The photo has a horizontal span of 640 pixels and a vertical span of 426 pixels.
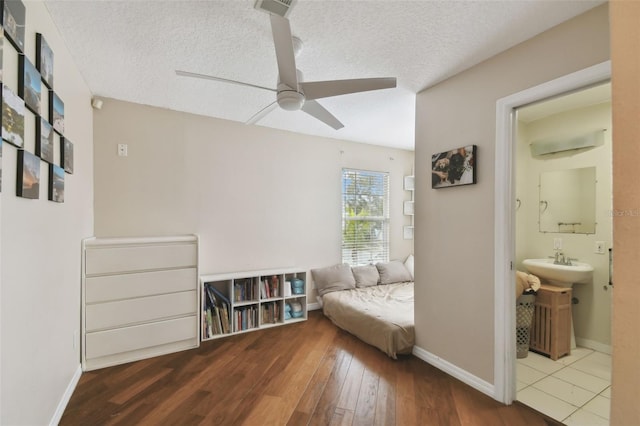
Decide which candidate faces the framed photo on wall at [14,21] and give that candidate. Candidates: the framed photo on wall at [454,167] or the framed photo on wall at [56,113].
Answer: the framed photo on wall at [454,167]

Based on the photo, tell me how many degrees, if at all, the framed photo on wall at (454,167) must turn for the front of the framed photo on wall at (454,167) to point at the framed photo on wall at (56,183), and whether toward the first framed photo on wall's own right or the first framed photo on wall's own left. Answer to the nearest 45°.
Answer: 0° — it already faces it

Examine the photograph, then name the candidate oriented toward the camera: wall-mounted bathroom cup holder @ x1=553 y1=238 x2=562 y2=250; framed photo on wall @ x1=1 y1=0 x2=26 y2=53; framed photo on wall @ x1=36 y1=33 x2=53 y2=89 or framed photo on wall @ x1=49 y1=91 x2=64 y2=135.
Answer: the wall-mounted bathroom cup holder

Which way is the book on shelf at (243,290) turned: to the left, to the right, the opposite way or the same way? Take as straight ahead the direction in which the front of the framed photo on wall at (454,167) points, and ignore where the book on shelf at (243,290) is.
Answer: to the left

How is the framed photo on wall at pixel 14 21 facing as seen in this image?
to the viewer's right

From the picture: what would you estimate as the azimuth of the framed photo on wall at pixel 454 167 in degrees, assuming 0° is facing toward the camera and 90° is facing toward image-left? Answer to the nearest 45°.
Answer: approximately 45°

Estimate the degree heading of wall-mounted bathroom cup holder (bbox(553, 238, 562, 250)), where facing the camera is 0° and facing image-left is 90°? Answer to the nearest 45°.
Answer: approximately 0°

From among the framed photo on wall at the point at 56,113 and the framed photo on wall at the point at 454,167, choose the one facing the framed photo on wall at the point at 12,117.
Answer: the framed photo on wall at the point at 454,167
